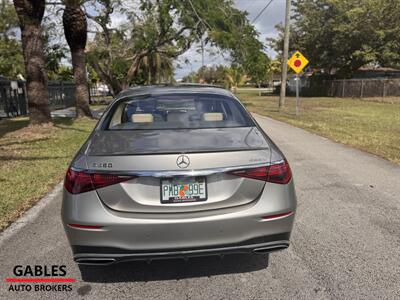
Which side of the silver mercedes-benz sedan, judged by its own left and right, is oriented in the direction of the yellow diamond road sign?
front

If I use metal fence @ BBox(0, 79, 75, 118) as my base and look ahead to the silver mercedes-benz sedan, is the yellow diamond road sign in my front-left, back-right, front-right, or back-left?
front-left

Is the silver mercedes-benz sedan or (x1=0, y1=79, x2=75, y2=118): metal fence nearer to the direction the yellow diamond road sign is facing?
the silver mercedes-benz sedan

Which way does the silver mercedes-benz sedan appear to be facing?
away from the camera

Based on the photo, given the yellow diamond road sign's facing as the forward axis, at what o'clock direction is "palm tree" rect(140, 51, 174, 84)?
The palm tree is roughly at 5 o'clock from the yellow diamond road sign.

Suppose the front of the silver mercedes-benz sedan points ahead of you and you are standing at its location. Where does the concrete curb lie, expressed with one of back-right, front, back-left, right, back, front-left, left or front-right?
back-left

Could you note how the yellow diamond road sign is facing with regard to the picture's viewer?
facing the viewer

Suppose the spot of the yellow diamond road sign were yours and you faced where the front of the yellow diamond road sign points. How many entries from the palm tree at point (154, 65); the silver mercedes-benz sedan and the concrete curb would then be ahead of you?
2

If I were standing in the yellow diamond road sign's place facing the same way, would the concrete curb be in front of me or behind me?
in front

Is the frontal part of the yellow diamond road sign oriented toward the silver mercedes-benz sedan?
yes

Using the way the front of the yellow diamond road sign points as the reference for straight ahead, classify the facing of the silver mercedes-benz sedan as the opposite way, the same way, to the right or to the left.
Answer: the opposite way

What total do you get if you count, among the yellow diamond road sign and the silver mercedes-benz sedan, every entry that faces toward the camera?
1

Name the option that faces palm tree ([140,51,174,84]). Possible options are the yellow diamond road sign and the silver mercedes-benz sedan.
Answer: the silver mercedes-benz sedan
